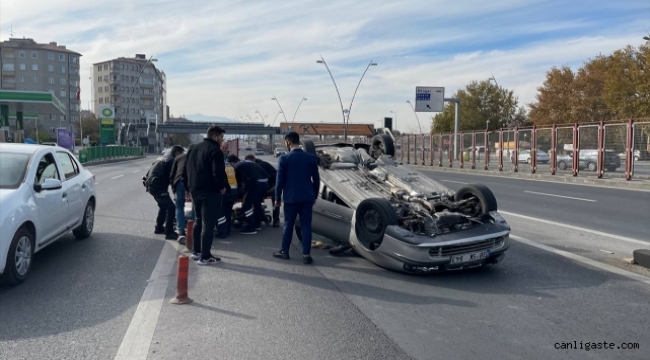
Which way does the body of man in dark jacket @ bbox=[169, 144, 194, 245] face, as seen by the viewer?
to the viewer's right

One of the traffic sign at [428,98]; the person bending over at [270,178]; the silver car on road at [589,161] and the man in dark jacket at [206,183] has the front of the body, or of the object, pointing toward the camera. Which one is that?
the traffic sign

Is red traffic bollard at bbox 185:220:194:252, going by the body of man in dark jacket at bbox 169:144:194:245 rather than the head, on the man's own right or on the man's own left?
on the man's own right

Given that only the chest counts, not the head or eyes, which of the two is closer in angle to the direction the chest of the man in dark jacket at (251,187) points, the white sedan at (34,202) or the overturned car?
the white sedan

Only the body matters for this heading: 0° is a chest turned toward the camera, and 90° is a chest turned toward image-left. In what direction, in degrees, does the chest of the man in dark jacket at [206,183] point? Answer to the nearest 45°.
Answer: approximately 225°

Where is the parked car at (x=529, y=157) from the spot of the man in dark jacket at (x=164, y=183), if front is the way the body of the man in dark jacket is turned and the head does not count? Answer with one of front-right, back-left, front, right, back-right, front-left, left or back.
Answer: front-left

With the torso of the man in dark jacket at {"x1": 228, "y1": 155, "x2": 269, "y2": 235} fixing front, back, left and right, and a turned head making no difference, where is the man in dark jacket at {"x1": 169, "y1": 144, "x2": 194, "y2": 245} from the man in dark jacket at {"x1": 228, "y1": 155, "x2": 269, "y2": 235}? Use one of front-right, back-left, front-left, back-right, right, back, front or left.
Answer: front-left

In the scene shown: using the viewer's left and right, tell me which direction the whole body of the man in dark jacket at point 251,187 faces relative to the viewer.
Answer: facing to the left of the viewer

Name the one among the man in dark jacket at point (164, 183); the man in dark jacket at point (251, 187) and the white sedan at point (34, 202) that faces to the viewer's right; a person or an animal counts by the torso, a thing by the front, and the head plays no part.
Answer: the man in dark jacket at point (164, 183)

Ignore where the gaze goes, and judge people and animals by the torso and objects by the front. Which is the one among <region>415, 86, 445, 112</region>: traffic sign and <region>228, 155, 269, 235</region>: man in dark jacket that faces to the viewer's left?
the man in dark jacket

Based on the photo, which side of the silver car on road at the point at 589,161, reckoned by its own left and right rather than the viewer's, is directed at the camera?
left
